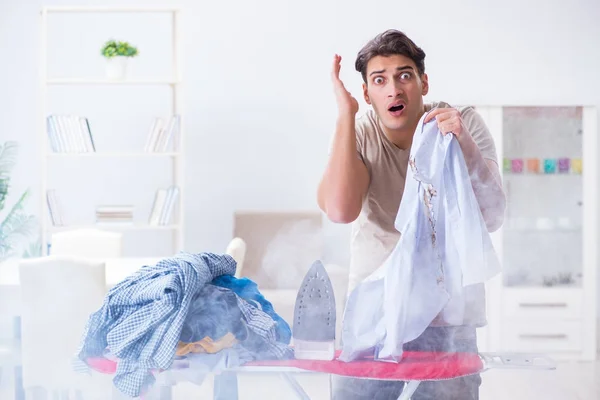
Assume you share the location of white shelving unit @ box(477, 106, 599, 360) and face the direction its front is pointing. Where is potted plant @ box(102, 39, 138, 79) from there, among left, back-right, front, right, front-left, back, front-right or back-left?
right

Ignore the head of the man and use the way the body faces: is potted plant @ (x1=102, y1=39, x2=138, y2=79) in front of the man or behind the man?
behind

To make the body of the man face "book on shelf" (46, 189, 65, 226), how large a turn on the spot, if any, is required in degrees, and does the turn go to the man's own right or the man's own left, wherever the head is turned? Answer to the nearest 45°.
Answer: approximately 135° to the man's own right

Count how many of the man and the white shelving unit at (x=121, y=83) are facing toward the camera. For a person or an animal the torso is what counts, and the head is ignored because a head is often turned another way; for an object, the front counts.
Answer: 2

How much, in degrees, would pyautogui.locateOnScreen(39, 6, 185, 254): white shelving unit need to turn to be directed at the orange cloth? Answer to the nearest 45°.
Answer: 0° — it already faces it

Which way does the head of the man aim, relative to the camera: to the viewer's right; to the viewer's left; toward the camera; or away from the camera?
toward the camera

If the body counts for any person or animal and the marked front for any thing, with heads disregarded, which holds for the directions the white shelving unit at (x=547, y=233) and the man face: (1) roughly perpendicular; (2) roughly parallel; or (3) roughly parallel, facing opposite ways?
roughly parallel

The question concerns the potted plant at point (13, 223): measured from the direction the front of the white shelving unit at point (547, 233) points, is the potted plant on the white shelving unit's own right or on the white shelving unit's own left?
on the white shelving unit's own right

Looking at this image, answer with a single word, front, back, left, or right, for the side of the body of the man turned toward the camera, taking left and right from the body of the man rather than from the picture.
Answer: front

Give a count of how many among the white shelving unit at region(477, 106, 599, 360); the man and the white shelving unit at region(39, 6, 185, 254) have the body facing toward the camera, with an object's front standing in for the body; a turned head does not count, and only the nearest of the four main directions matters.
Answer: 3

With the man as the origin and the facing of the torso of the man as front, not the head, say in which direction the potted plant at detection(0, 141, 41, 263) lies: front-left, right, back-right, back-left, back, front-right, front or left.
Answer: back-right

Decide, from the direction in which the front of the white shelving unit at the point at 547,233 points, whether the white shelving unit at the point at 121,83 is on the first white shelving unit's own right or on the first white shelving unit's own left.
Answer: on the first white shelving unit's own right

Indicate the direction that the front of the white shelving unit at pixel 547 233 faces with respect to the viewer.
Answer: facing the viewer

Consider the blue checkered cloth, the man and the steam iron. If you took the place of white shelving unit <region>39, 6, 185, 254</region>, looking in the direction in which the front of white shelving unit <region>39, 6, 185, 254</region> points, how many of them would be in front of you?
3

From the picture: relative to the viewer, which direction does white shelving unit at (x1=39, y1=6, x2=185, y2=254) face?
toward the camera
